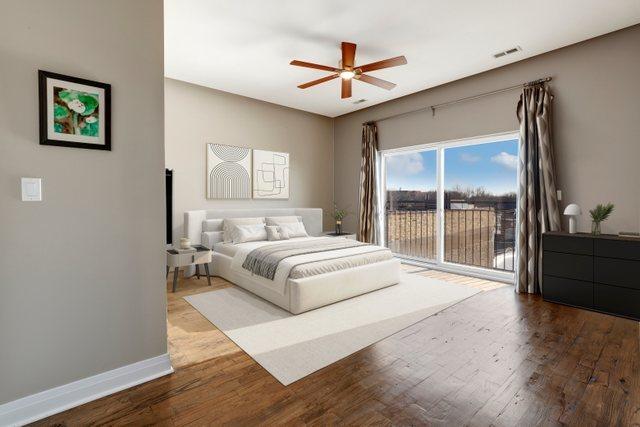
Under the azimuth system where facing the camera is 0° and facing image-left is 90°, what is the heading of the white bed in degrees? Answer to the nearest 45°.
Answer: approximately 315°

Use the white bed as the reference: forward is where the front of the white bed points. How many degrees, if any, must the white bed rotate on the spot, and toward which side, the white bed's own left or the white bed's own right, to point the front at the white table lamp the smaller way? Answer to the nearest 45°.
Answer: approximately 45° to the white bed's own left

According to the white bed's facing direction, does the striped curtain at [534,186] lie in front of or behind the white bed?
in front

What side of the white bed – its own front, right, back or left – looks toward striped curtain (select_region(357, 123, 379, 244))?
left

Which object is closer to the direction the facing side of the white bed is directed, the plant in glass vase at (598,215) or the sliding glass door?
the plant in glass vase

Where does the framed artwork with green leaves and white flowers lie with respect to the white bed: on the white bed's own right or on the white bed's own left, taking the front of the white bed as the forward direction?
on the white bed's own right

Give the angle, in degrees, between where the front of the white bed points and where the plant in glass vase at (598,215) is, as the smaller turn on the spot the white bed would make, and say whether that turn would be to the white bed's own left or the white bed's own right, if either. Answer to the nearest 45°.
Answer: approximately 45° to the white bed's own left

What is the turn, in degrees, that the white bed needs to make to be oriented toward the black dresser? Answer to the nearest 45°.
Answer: approximately 45° to its left

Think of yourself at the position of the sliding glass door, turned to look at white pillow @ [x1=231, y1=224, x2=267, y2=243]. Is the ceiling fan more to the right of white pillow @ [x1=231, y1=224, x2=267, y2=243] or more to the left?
left
